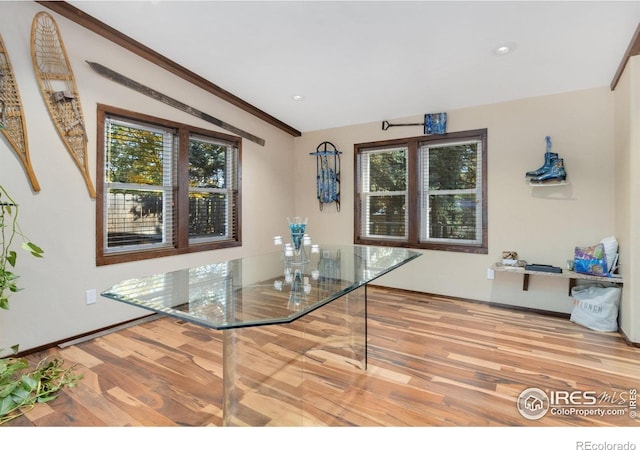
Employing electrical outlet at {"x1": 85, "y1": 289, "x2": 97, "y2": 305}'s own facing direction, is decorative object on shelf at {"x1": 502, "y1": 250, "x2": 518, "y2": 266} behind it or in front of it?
in front

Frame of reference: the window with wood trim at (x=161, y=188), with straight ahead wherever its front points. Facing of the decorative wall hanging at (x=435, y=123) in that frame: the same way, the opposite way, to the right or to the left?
to the right

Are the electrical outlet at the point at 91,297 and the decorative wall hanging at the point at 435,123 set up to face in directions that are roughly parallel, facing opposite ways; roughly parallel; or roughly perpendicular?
roughly perpendicular

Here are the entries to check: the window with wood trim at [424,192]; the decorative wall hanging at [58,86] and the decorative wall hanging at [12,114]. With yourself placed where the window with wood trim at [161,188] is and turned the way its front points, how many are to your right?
2

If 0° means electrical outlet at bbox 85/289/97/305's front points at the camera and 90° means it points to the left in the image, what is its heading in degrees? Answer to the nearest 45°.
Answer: approximately 315°

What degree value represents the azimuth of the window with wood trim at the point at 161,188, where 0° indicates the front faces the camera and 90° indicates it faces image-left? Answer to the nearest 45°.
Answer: approximately 315°

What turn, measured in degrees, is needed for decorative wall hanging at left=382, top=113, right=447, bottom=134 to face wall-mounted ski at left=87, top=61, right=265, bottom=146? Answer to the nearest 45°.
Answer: approximately 45° to its right
